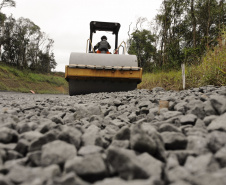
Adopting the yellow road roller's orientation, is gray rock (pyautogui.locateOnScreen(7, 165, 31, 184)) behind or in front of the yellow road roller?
in front

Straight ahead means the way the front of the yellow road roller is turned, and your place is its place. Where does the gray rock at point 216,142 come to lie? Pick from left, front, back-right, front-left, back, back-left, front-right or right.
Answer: front

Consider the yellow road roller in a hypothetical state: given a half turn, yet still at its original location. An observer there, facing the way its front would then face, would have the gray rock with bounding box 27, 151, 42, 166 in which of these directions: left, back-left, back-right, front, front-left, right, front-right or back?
back

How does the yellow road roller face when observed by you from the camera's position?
facing the viewer

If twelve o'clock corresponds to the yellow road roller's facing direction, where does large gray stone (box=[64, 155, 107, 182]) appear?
The large gray stone is roughly at 12 o'clock from the yellow road roller.

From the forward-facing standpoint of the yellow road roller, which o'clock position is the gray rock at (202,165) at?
The gray rock is roughly at 12 o'clock from the yellow road roller.

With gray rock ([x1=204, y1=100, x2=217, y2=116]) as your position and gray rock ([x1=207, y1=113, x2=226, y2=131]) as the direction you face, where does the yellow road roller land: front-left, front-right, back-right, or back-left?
back-right

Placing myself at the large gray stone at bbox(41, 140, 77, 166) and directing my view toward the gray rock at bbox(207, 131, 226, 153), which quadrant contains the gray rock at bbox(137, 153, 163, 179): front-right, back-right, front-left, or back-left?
front-right

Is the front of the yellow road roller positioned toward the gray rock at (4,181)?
yes

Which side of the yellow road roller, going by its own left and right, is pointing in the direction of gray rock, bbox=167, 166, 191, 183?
front

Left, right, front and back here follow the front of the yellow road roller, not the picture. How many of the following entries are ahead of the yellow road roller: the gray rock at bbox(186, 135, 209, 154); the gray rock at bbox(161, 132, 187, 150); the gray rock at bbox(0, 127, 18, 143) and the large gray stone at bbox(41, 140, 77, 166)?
4

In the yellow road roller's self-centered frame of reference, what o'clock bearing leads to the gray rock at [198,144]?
The gray rock is roughly at 12 o'clock from the yellow road roller.

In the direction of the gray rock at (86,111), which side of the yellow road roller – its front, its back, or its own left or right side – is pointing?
front

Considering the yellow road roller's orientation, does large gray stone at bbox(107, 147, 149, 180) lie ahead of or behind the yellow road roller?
ahead

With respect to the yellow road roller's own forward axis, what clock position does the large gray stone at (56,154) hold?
The large gray stone is roughly at 12 o'clock from the yellow road roller.

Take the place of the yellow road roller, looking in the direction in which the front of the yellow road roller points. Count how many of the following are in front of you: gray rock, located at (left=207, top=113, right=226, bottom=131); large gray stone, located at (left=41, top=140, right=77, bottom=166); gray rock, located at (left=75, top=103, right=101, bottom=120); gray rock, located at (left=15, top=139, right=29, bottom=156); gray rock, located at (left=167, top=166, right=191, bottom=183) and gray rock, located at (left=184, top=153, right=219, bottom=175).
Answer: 6
